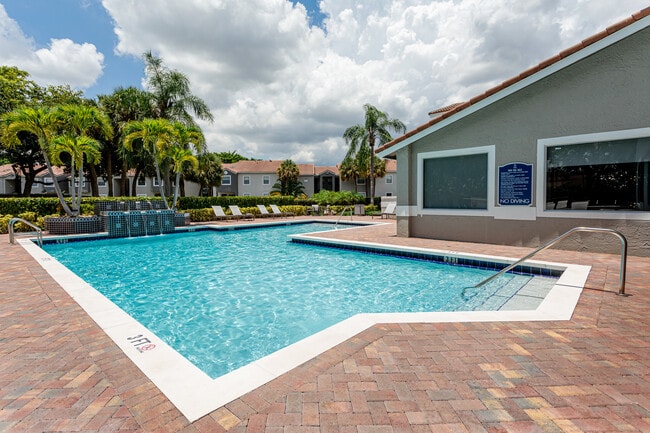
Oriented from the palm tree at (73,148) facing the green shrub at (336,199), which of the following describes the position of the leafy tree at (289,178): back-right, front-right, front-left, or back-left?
front-left

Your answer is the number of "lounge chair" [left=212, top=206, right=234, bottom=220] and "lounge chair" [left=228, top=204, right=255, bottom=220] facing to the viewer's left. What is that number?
0

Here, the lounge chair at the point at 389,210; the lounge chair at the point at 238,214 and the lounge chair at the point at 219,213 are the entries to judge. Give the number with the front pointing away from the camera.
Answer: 0

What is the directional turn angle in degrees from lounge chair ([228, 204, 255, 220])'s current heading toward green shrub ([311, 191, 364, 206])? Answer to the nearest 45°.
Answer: approximately 90° to its left

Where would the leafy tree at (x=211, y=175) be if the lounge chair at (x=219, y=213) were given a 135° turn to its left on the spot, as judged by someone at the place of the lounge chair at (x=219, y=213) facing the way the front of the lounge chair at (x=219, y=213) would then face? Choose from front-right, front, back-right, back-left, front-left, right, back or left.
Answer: front

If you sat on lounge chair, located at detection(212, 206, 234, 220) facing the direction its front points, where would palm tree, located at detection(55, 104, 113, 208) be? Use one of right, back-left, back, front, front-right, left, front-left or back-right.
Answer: right

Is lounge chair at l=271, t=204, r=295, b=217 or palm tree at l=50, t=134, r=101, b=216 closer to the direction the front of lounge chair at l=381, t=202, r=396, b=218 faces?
the palm tree

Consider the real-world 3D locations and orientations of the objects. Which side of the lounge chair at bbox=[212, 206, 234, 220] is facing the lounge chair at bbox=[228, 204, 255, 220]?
left

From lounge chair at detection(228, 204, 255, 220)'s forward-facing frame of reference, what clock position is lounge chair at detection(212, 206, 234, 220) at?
lounge chair at detection(212, 206, 234, 220) is roughly at 3 o'clock from lounge chair at detection(228, 204, 255, 220).

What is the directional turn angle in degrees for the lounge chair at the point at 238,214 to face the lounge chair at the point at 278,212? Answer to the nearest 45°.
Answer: approximately 90° to its left

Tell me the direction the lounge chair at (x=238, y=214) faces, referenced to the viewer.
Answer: facing the viewer and to the right of the viewer

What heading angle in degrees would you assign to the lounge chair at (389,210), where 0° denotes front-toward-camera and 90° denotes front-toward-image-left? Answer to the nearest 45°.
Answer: approximately 45°
